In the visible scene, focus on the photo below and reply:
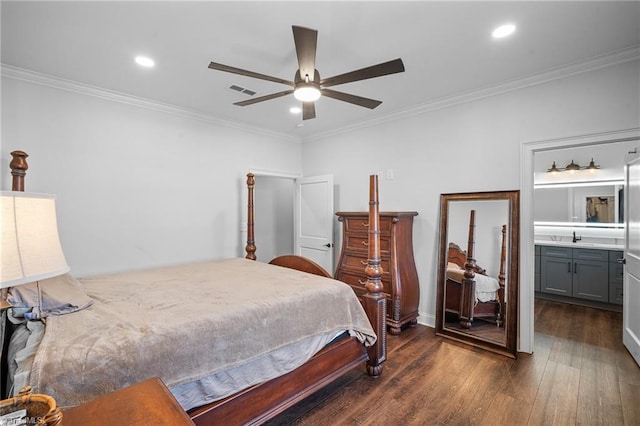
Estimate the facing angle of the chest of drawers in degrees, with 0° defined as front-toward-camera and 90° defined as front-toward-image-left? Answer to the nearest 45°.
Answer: approximately 45°

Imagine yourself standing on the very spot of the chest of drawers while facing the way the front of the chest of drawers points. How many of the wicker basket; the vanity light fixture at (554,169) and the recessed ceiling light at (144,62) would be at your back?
1

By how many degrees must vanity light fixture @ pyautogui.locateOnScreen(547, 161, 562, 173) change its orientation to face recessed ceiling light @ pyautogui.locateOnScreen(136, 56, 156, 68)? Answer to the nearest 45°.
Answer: approximately 45° to its right

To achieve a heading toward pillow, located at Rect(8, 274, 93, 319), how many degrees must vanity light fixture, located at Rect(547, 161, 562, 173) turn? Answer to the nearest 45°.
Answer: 0° — it already faces it

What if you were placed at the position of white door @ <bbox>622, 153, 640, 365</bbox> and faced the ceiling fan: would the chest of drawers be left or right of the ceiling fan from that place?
right

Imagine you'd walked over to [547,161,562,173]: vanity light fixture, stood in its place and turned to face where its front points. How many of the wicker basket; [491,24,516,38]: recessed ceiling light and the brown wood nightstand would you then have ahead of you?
3

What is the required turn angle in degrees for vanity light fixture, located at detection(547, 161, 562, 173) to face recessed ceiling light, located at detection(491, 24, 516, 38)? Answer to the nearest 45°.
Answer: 0° — it already faces it

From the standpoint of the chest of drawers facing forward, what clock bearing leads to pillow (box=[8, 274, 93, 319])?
The pillow is roughly at 12 o'clock from the chest of drawers.
